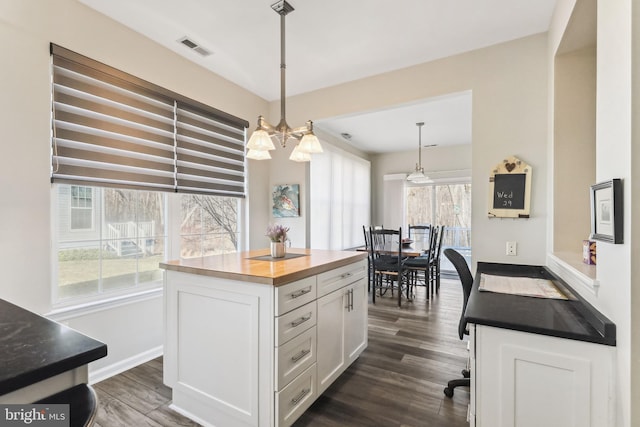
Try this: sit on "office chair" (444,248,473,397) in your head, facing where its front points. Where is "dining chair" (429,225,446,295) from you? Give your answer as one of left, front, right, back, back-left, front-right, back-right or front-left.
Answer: left

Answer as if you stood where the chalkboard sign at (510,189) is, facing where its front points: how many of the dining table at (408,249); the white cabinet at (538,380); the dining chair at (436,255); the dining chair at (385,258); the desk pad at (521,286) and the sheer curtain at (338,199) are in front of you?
2

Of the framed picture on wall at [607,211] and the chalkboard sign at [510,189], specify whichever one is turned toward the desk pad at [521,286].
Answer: the chalkboard sign

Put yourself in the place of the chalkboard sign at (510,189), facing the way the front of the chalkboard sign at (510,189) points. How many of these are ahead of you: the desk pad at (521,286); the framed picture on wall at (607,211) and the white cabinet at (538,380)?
3

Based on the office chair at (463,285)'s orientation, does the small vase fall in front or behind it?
behind

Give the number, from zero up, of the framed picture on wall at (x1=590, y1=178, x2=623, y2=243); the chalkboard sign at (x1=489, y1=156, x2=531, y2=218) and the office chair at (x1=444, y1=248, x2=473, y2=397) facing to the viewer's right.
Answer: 1

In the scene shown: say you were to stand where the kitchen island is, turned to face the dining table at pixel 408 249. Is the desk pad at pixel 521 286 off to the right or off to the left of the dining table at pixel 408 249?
right

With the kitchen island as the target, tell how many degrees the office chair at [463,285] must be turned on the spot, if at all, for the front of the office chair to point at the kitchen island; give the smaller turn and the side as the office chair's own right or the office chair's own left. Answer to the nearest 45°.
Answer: approximately 135° to the office chair's own right

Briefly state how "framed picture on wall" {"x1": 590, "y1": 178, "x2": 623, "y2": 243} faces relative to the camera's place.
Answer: facing the viewer and to the left of the viewer

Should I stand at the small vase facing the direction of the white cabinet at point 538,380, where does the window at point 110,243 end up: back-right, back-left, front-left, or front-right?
back-right

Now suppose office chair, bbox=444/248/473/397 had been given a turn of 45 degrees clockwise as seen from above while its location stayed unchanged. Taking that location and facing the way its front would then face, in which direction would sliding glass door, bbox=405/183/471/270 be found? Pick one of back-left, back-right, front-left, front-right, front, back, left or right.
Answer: back-left

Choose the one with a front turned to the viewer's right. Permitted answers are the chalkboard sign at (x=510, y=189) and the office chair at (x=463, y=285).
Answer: the office chair

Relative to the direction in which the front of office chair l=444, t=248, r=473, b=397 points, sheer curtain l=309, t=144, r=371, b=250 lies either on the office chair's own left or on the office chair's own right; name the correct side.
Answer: on the office chair's own left

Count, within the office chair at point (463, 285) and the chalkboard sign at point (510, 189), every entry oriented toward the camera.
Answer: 1

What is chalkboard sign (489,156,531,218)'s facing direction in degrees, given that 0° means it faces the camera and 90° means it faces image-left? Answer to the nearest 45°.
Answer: approximately 0°

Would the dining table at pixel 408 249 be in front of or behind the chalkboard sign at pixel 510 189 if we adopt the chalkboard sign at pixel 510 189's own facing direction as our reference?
behind

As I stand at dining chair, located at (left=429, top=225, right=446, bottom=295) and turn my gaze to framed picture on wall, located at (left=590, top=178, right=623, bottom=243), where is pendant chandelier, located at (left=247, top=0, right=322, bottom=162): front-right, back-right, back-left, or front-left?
front-right

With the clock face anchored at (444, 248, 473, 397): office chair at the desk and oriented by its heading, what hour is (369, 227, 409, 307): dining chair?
(369, 227, 409, 307): dining chair is roughly at 8 o'clock from (444, 248, 473, 397): office chair at the desk.

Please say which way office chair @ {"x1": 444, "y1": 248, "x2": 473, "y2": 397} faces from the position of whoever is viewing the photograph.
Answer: facing to the right of the viewer

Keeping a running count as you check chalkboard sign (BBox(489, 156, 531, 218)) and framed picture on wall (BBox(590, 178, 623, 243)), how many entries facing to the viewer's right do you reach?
0
